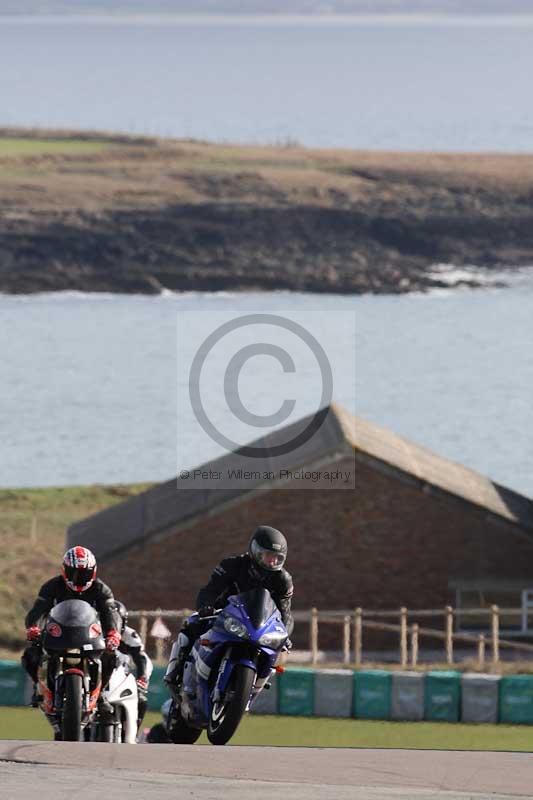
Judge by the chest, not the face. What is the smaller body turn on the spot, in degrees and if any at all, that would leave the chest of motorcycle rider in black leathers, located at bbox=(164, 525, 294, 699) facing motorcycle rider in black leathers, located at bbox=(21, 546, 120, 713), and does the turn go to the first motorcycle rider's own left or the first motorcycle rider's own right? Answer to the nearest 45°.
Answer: approximately 135° to the first motorcycle rider's own right

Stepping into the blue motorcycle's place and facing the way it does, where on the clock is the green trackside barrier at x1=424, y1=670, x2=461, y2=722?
The green trackside barrier is roughly at 8 o'clock from the blue motorcycle.

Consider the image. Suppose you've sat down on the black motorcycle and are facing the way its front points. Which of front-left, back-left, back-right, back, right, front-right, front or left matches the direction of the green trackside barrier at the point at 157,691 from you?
back

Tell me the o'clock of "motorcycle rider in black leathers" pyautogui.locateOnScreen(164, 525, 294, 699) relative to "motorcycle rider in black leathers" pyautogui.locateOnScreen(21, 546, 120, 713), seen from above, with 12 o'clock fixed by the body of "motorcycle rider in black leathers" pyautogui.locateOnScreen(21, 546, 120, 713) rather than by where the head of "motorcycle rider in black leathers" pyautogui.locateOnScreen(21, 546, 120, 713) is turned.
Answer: "motorcycle rider in black leathers" pyautogui.locateOnScreen(164, 525, 294, 699) is roughly at 10 o'clock from "motorcycle rider in black leathers" pyautogui.locateOnScreen(21, 546, 120, 713).

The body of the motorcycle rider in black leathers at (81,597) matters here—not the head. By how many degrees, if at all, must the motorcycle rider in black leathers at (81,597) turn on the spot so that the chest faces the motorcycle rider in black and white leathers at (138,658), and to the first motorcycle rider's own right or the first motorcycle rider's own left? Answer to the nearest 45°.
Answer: approximately 135° to the first motorcycle rider's own left

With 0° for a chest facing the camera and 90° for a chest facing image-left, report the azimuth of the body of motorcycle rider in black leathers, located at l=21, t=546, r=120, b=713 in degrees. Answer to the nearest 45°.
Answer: approximately 0°

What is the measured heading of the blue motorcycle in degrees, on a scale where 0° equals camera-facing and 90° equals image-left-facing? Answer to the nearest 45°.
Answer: approximately 315°

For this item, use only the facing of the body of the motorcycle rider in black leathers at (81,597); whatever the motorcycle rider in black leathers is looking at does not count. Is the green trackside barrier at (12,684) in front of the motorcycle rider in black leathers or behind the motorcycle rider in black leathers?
behind

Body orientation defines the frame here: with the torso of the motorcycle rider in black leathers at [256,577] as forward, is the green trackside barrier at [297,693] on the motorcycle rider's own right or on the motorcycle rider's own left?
on the motorcycle rider's own left
